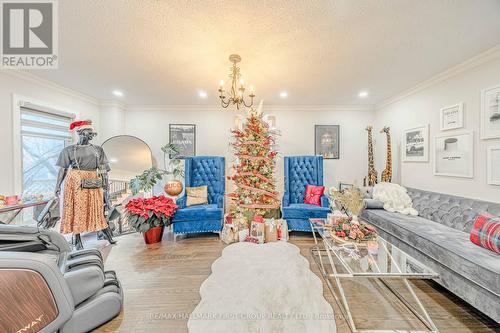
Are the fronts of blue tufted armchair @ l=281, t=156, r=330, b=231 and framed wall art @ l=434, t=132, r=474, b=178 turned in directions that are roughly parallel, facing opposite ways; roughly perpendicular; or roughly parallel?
roughly perpendicular

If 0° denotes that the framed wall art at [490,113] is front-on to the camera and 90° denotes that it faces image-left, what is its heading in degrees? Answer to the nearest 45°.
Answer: approximately 45°

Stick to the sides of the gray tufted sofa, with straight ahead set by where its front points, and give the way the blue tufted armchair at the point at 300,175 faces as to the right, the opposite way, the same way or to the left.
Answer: to the left

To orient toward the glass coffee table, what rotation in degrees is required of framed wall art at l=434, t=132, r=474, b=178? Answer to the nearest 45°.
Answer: approximately 45° to its left

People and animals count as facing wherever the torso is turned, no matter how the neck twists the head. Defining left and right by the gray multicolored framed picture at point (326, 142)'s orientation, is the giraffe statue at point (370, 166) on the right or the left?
on its left

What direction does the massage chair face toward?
to the viewer's right

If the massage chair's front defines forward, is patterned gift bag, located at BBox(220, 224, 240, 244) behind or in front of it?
in front

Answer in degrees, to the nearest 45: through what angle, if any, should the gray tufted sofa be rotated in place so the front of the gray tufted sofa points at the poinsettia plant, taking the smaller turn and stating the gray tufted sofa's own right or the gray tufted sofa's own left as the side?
0° — it already faces it

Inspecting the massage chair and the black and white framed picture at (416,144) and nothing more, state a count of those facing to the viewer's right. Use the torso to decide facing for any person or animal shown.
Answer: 1

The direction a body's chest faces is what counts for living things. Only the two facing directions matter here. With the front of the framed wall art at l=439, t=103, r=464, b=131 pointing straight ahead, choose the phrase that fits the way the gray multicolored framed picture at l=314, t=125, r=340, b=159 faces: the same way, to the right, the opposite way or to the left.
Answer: to the left

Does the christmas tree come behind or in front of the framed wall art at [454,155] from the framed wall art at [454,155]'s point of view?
in front

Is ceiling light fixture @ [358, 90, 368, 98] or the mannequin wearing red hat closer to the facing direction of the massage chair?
the ceiling light fixture
